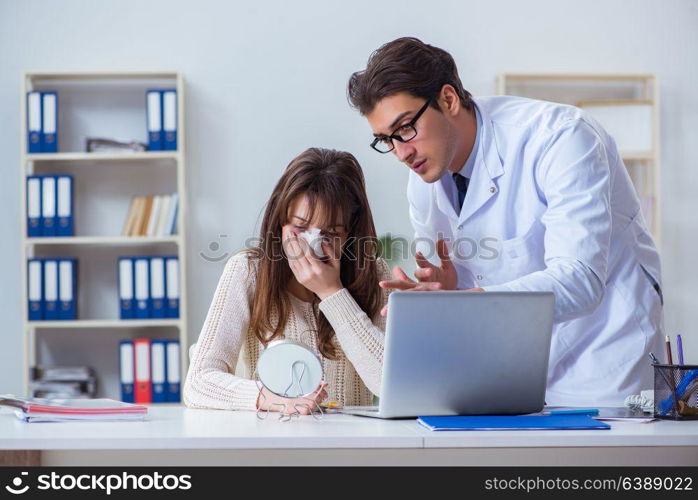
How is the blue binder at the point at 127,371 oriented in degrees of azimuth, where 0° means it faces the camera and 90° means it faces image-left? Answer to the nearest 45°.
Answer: approximately 0°

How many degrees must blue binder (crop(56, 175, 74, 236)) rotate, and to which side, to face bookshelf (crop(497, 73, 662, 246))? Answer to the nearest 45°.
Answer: approximately 90° to its left

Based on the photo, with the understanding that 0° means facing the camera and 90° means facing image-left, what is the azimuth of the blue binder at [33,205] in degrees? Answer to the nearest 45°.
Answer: approximately 0°

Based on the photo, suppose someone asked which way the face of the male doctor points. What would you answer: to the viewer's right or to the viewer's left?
to the viewer's left

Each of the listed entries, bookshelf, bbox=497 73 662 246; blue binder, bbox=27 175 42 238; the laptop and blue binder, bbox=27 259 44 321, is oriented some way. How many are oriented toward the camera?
3

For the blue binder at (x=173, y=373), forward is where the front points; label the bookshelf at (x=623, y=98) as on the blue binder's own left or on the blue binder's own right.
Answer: on the blue binder's own left

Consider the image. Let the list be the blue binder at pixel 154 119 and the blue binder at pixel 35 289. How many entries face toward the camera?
2
